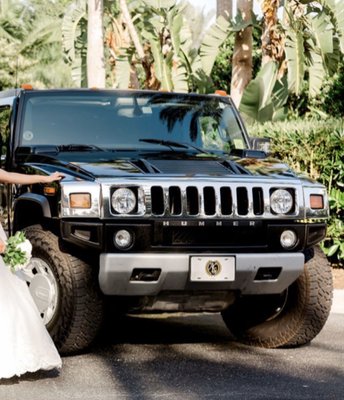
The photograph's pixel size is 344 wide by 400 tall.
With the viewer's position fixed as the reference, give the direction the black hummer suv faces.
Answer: facing the viewer and to the right of the viewer

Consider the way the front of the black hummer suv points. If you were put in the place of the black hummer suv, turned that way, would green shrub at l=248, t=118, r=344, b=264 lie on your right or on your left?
on your left
